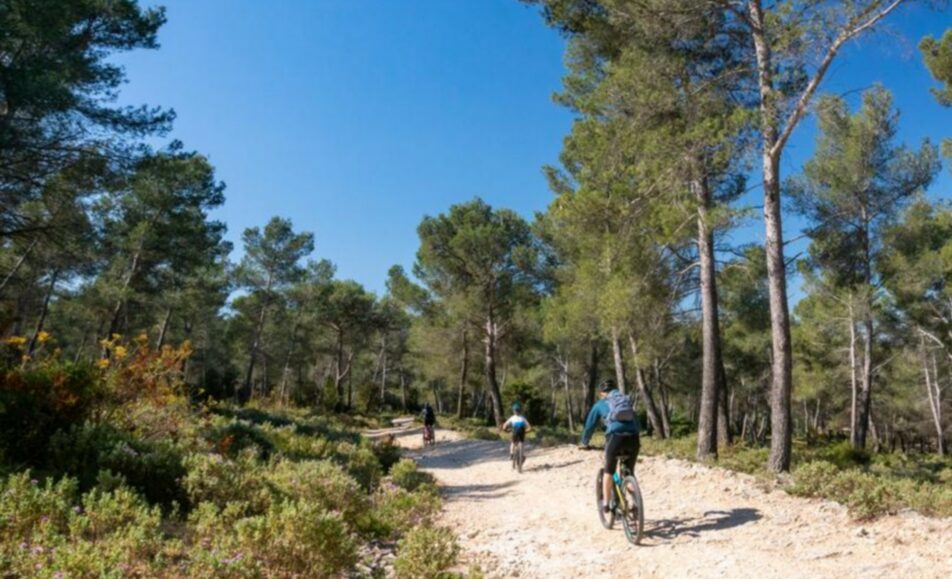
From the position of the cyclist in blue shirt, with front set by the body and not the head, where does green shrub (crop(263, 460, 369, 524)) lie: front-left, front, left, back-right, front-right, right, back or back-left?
front-left

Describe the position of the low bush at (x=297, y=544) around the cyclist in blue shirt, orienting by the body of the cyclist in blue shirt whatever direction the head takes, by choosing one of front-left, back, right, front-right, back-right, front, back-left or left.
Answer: left

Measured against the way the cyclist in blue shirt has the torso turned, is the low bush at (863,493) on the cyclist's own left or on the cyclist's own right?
on the cyclist's own right

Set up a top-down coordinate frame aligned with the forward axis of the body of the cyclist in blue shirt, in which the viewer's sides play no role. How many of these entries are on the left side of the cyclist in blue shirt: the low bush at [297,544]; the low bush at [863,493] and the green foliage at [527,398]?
1

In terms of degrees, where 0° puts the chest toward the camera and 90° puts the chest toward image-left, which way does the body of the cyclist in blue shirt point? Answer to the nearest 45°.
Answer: approximately 135°

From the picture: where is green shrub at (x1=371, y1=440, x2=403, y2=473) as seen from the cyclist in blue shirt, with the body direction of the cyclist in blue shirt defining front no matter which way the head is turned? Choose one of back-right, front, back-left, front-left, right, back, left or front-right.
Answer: front

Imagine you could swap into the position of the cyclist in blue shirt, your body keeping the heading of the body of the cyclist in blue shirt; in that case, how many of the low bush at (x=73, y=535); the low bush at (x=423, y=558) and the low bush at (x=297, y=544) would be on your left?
3

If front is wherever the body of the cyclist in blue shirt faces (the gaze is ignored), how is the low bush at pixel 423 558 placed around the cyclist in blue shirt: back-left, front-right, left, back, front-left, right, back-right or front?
left

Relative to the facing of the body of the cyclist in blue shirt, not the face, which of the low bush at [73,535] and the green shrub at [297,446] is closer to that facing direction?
the green shrub

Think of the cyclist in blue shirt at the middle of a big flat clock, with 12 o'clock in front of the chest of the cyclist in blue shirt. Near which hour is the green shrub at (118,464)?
The green shrub is roughly at 10 o'clock from the cyclist in blue shirt.

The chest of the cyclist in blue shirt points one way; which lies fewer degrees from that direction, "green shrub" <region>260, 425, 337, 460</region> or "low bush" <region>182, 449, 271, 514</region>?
the green shrub

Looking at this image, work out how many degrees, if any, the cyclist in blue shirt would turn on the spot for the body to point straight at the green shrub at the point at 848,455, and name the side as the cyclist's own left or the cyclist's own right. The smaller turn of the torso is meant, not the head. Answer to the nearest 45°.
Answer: approximately 90° to the cyclist's own right

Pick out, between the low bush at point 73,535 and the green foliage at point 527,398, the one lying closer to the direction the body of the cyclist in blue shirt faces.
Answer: the green foliage

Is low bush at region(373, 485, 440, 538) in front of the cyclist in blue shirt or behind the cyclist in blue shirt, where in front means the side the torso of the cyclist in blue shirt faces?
in front

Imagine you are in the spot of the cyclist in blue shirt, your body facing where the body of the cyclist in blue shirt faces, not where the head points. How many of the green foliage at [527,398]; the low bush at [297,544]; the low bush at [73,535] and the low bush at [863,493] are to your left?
2

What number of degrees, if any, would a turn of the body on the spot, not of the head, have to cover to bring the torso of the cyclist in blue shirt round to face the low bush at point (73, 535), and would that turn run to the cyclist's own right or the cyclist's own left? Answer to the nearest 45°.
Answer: approximately 90° to the cyclist's own left

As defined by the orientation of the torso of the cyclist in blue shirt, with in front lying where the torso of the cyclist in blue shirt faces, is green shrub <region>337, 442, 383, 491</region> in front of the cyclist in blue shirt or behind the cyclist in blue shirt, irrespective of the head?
in front
